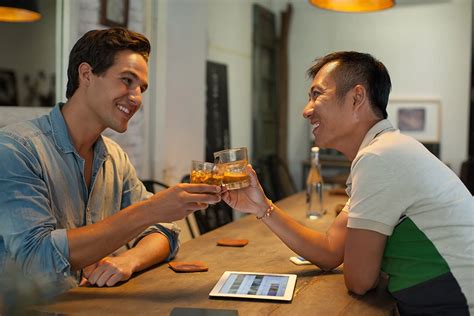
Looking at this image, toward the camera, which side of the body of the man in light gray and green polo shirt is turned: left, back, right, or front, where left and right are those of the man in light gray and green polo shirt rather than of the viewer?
left

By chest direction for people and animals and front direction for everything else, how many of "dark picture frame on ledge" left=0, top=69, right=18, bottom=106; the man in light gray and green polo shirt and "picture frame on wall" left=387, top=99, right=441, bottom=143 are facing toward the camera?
2

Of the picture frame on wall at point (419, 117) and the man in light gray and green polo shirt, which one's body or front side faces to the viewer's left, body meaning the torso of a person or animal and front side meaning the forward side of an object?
the man in light gray and green polo shirt

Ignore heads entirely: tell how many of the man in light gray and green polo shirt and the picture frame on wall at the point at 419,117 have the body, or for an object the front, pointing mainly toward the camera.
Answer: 1

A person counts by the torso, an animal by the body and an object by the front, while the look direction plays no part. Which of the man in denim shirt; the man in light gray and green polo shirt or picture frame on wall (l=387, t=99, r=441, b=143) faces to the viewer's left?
the man in light gray and green polo shirt

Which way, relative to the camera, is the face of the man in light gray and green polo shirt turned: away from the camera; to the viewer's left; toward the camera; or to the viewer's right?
to the viewer's left

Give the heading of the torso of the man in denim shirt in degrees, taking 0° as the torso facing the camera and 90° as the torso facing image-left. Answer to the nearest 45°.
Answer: approximately 315°

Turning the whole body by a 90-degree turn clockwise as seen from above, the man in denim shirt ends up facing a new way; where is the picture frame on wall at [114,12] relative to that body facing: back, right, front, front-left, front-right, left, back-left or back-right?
back-right

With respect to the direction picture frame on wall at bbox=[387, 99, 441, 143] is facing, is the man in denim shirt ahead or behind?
ahead
